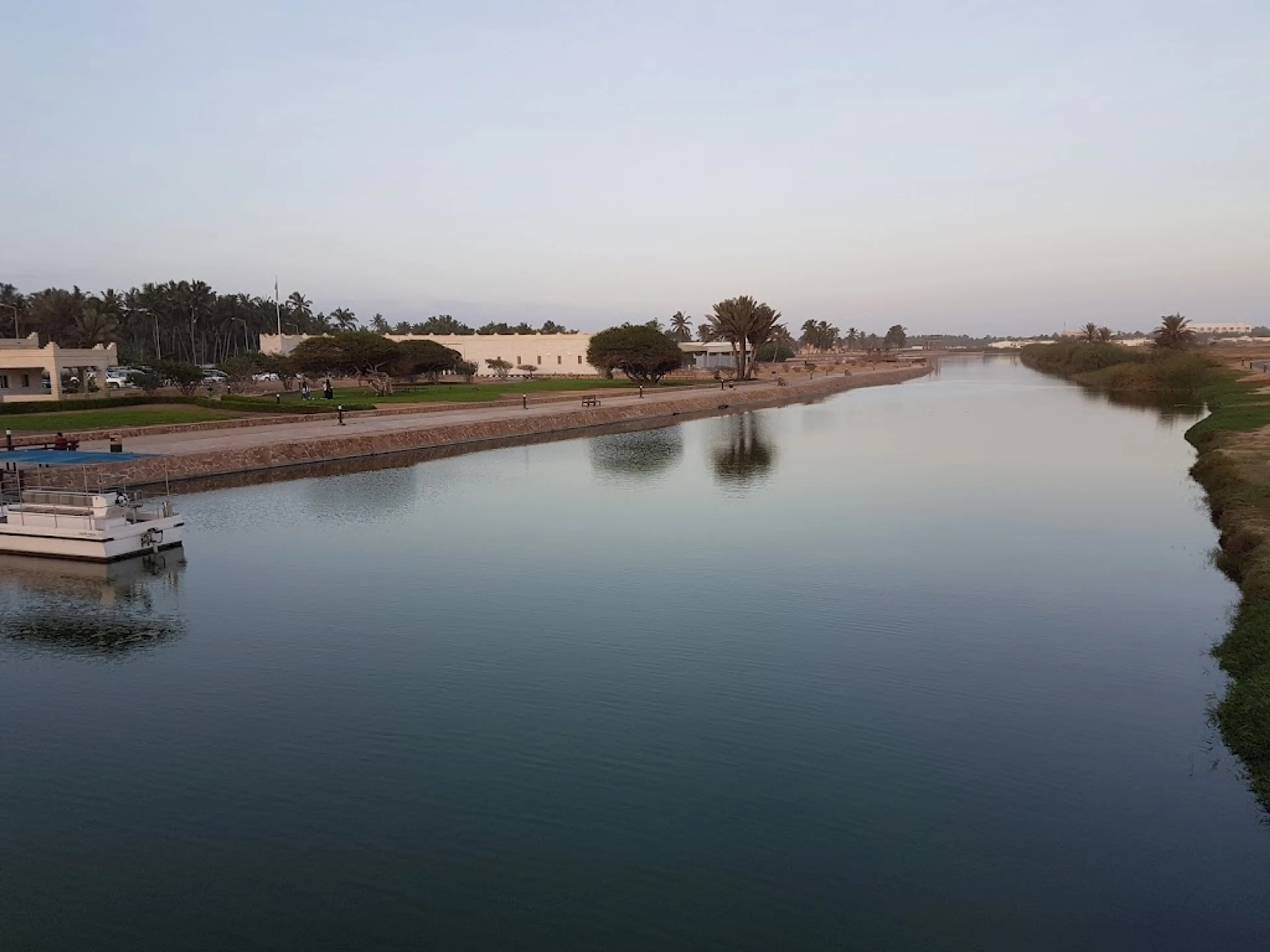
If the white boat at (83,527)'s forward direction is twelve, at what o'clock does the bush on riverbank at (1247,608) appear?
The bush on riverbank is roughly at 6 o'clock from the white boat.
